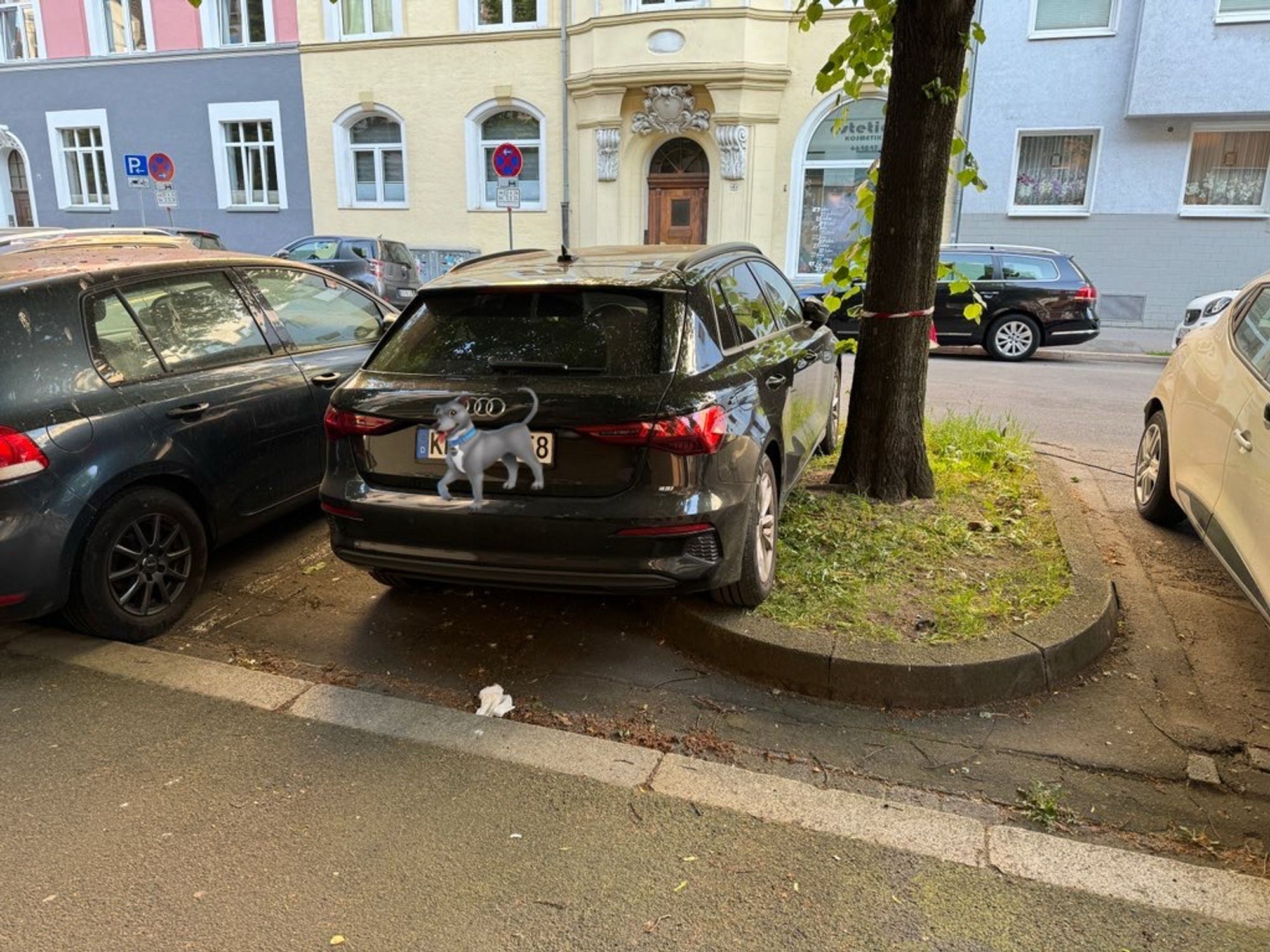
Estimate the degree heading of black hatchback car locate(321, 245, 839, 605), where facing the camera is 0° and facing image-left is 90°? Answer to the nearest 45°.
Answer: approximately 225°

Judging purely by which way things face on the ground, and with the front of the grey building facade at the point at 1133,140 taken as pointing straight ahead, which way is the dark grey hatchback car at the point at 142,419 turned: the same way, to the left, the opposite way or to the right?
the opposite way

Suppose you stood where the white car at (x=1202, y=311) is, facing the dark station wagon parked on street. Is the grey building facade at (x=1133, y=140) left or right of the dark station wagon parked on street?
right

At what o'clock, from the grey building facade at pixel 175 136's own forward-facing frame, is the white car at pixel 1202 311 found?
The white car is roughly at 9 o'clock from the grey building facade.

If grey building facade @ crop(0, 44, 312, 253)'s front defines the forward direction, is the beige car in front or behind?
in front

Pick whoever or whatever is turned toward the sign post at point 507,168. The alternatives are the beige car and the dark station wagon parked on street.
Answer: the dark station wagon parked on street

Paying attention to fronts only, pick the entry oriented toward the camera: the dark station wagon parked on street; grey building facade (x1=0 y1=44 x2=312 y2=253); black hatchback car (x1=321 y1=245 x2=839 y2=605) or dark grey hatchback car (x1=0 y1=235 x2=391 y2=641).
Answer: the grey building facade

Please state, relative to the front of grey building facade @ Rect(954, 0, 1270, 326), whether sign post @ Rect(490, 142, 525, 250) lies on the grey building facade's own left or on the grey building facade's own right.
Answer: on the grey building facade's own right

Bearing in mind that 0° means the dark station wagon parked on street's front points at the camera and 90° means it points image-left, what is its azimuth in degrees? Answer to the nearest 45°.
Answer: approximately 90°

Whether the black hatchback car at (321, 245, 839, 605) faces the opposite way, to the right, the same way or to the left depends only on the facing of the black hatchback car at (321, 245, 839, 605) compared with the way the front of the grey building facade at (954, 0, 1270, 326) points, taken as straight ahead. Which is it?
the opposite way

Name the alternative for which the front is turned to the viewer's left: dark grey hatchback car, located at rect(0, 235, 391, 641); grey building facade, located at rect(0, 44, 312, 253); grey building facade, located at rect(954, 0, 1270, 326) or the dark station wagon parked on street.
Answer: the dark station wagon parked on street

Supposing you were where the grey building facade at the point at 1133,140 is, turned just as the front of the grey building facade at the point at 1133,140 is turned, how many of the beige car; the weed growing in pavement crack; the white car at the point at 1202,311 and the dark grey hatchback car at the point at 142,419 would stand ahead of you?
4

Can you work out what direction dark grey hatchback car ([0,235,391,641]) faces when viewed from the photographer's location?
facing away from the viewer and to the right of the viewer
